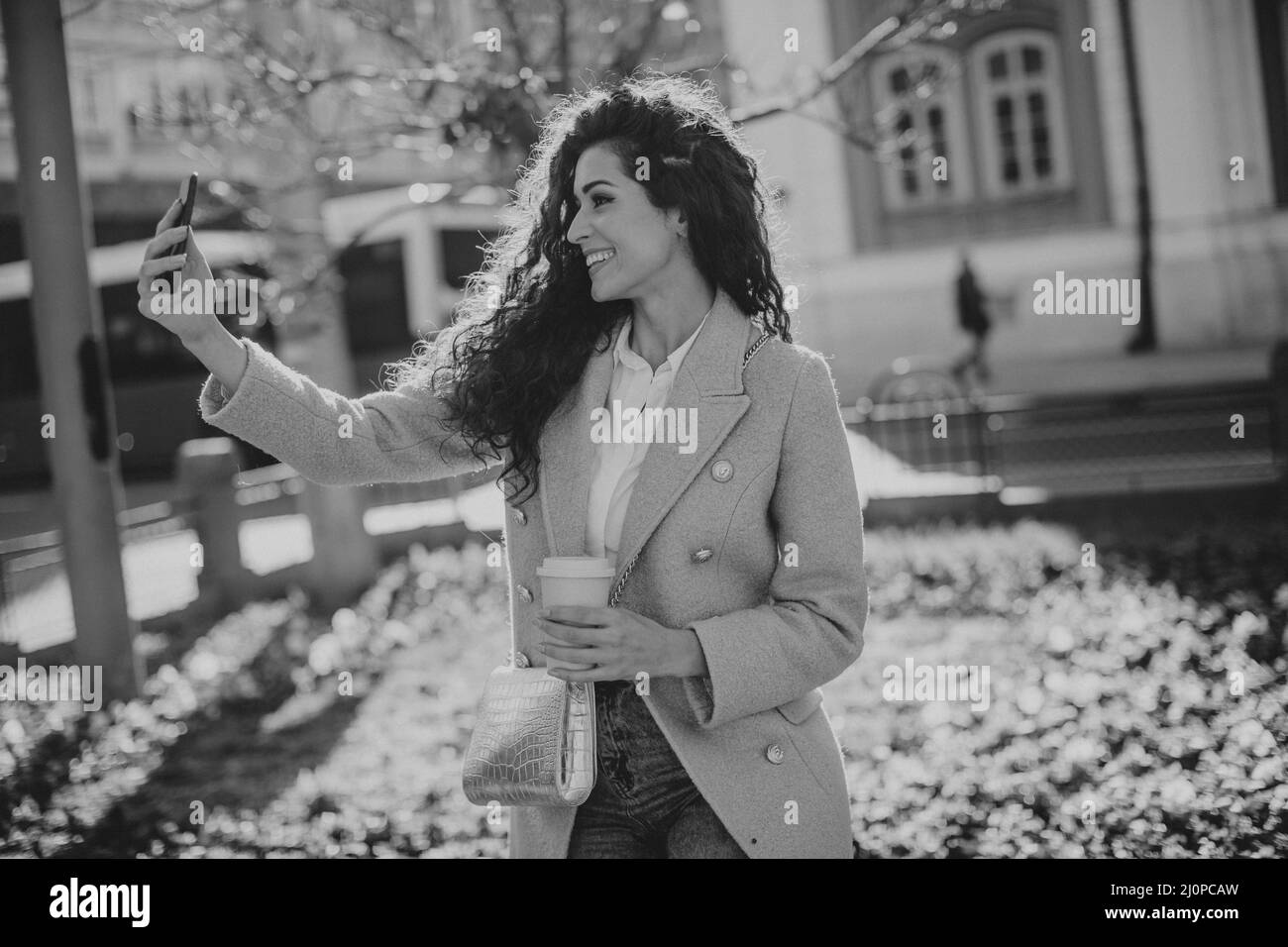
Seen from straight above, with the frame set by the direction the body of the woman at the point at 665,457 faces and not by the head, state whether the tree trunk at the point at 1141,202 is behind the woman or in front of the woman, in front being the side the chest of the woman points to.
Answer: behind

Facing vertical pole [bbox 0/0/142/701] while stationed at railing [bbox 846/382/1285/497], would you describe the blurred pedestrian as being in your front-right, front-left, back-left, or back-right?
back-right

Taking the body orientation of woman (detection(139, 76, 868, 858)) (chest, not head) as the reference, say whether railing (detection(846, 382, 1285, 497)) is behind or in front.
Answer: behind
